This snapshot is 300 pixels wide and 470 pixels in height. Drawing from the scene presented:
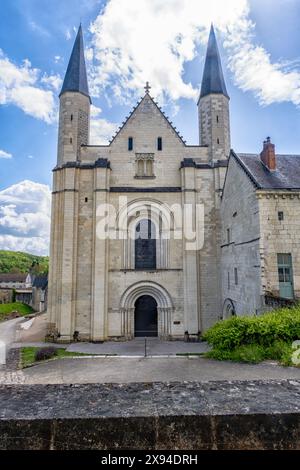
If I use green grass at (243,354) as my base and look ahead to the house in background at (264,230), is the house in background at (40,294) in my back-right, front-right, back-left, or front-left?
front-left

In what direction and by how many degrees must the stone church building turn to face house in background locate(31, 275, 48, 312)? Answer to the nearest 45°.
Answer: approximately 135° to its right

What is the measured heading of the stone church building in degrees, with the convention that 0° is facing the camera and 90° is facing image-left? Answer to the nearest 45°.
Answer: approximately 0°

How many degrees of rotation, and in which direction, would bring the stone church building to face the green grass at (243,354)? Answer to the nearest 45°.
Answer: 0° — it already faces it

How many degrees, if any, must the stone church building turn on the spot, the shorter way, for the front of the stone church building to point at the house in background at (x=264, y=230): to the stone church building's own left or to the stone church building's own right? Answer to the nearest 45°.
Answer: approximately 45° to the stone church building's own left

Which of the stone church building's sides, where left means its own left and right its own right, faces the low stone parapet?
front

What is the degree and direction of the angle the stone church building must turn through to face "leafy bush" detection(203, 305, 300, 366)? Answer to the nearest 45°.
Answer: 0° — it already faces it
